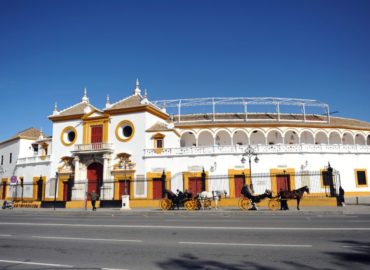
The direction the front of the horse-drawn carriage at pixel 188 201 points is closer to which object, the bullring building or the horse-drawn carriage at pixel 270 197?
the horse-drawn carriage

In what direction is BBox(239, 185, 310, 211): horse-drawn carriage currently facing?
to the viewer's right

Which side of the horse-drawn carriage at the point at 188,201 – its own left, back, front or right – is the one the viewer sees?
right

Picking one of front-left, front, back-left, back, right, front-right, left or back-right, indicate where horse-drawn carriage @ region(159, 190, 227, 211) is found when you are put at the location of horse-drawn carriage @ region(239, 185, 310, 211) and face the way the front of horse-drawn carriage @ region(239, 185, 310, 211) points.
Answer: back

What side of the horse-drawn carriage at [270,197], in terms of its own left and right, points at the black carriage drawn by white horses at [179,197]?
back

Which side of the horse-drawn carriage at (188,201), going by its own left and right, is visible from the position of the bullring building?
left

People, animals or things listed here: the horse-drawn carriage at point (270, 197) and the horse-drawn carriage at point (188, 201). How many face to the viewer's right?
2
